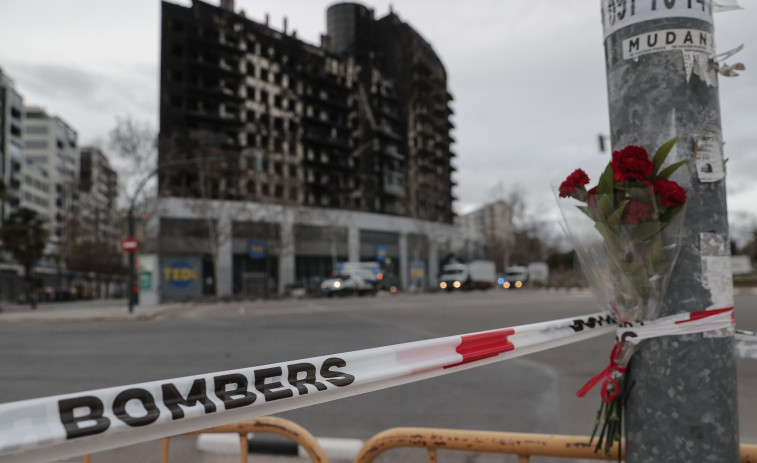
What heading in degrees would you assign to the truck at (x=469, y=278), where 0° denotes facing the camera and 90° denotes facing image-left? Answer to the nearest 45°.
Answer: approximately 45°

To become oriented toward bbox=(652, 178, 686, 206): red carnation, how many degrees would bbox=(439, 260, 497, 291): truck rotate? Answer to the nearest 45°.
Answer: approximately 45° to its left

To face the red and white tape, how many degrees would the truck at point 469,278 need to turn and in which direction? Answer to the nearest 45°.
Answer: approximately 45° to its left
